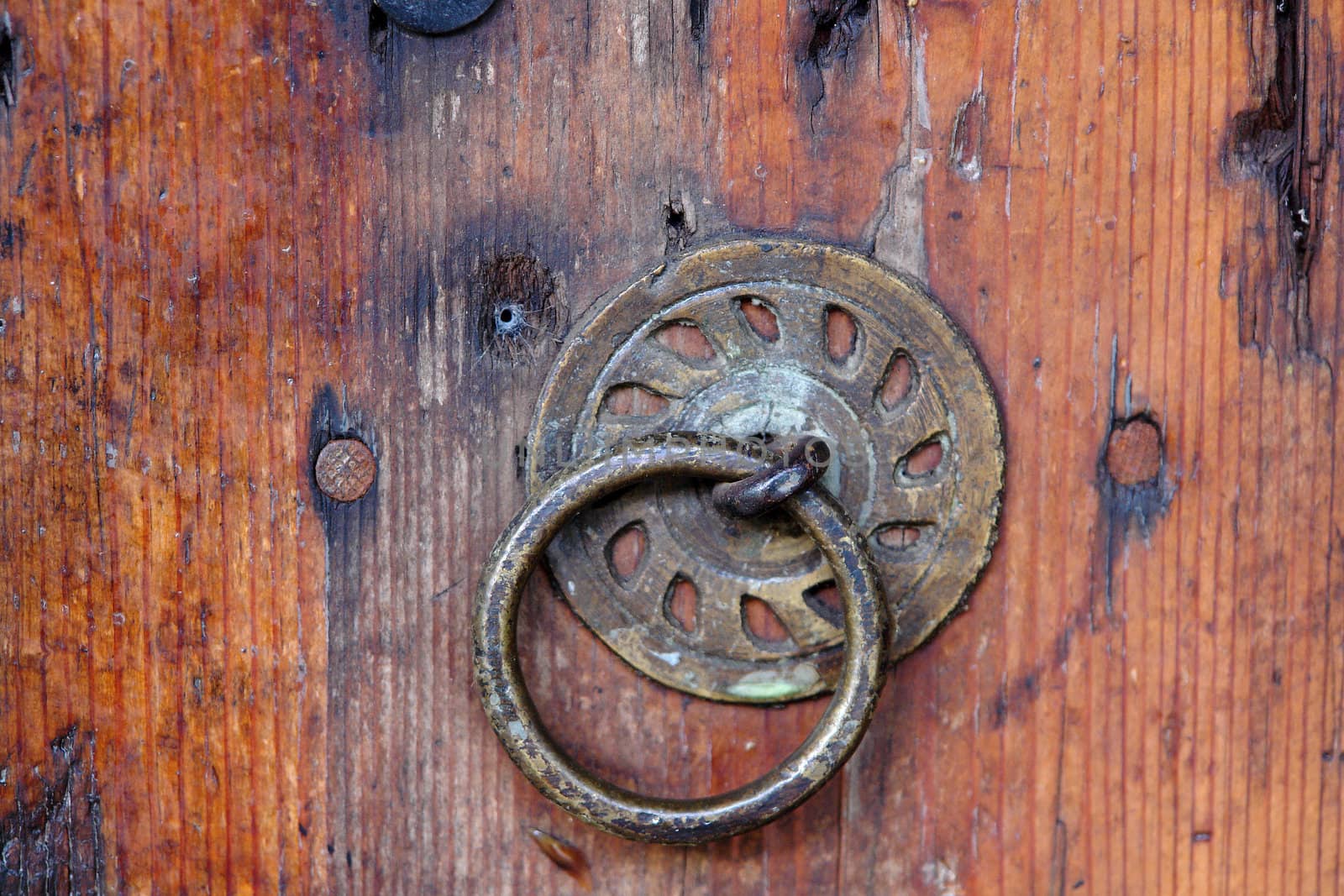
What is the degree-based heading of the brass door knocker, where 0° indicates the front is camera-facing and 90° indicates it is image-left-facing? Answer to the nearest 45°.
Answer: approximately 0°
